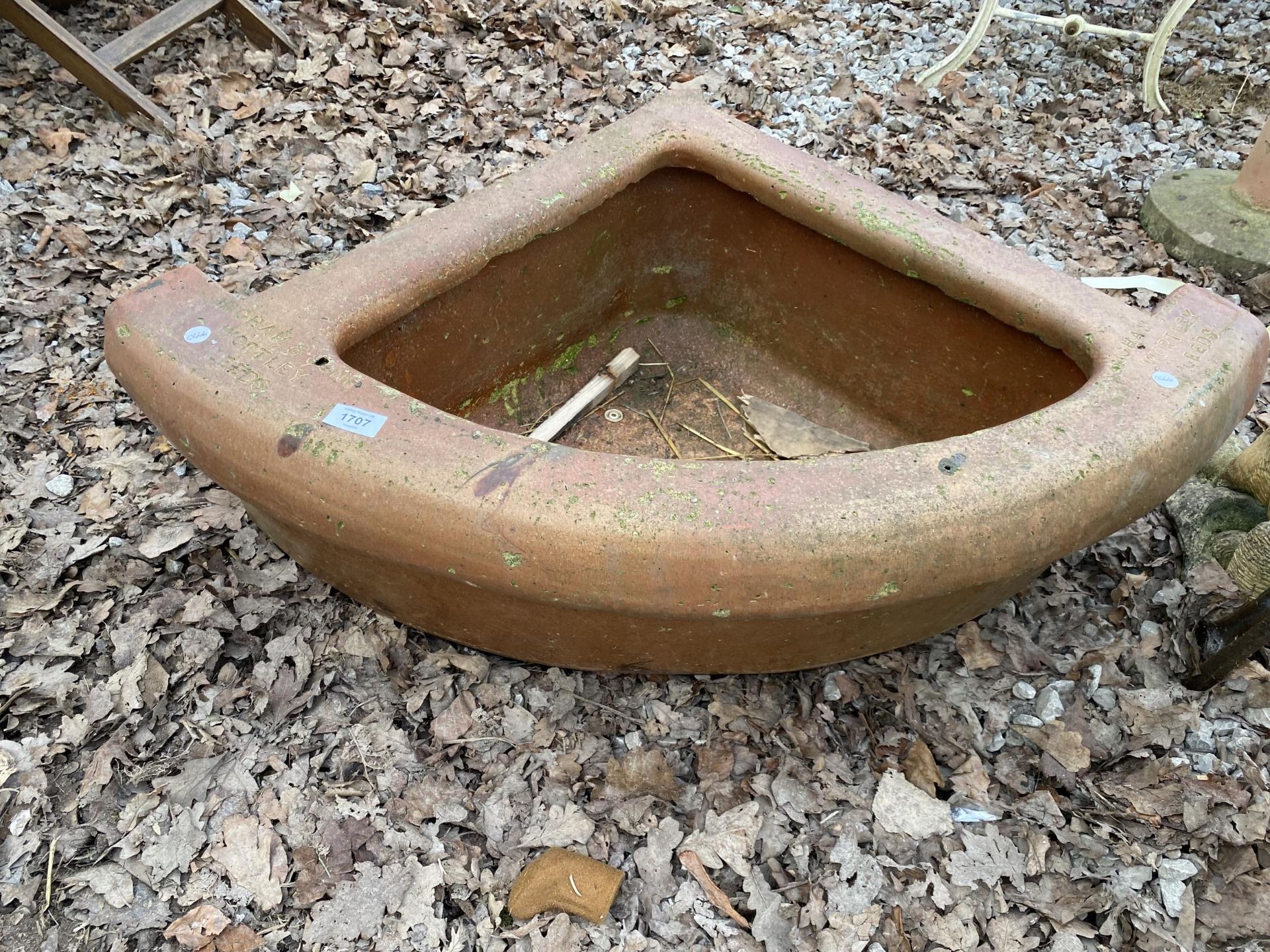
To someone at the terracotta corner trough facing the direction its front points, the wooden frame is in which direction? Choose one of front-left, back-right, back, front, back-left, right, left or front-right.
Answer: back-right

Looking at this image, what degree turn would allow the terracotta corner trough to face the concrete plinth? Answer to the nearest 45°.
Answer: approximately 135° to its left

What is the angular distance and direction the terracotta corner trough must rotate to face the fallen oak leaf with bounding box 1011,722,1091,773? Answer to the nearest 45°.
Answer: approximately 90° to its left

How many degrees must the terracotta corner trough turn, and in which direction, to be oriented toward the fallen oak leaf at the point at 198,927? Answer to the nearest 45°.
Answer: approximately 45° to its right

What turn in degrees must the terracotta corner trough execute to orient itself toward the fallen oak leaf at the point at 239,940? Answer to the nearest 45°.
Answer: approximately 45° to its right

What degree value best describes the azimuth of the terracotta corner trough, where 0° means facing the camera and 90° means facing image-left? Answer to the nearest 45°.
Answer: approximately 0°
